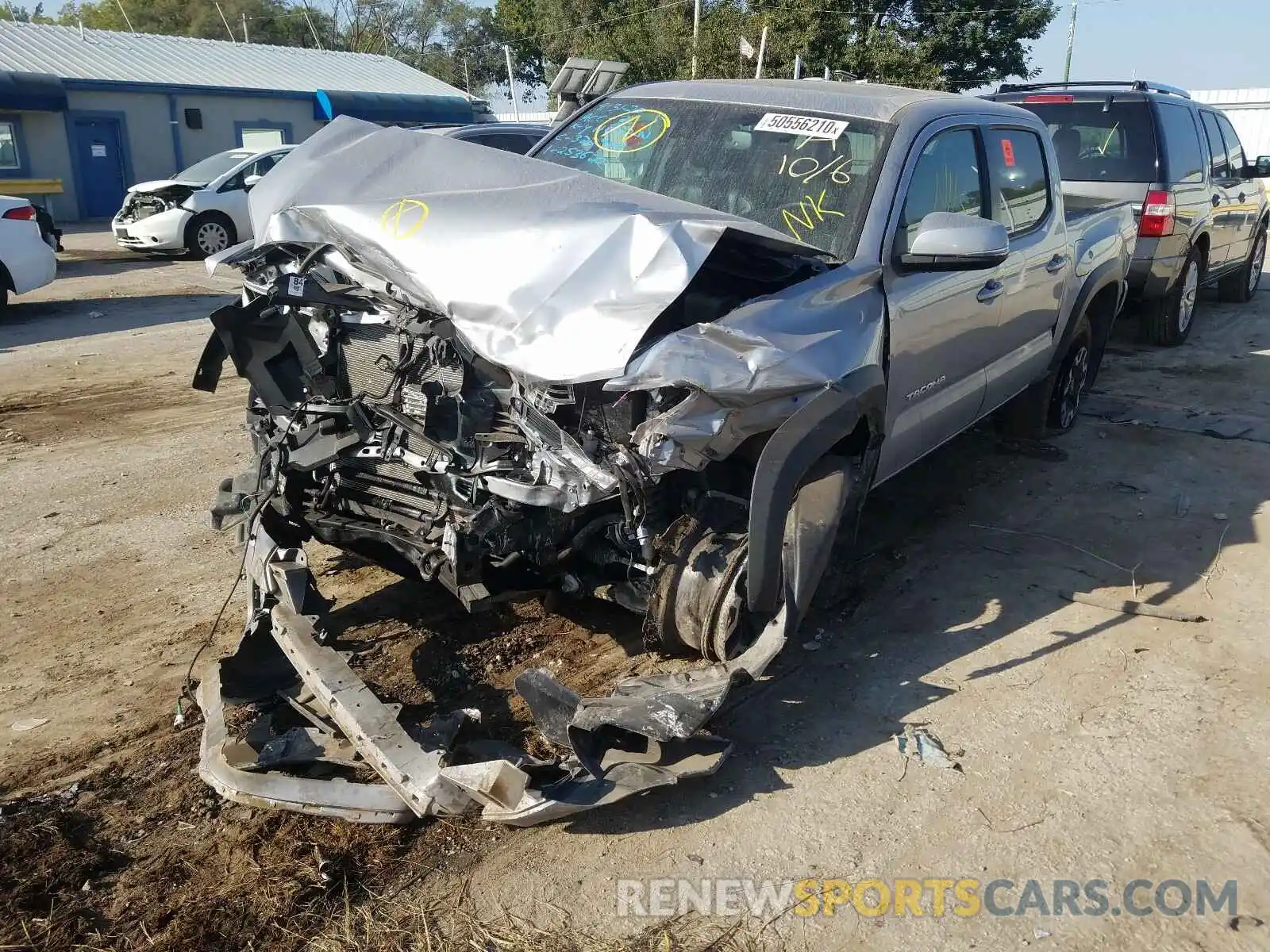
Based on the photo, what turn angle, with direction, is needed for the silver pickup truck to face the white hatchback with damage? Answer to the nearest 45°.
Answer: approximately 90° to its right

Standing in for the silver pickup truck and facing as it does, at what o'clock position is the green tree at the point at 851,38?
The green tree is roughly at 5 o'clock from the silver pickup truck.

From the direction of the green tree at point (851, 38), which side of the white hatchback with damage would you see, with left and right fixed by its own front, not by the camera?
back

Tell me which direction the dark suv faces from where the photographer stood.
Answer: facing away from the viewer and to the right of the viewer

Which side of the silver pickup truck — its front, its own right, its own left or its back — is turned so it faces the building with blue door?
right

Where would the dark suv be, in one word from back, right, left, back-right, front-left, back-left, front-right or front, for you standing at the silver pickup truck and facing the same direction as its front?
back

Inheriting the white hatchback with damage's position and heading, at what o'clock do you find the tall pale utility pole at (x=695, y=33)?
The tall pale utility pole is roughly at 6 o'clock from the white hatchback with damage.

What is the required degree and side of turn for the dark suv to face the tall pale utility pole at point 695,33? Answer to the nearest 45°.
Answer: approximately 90° to its left

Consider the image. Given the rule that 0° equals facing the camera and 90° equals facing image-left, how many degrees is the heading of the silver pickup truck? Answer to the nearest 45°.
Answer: approximately 45°
